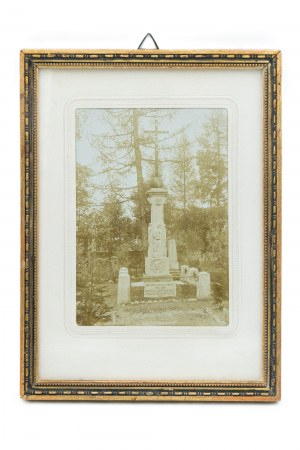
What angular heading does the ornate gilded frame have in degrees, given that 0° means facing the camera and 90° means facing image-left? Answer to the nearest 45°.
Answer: approximately 0°
